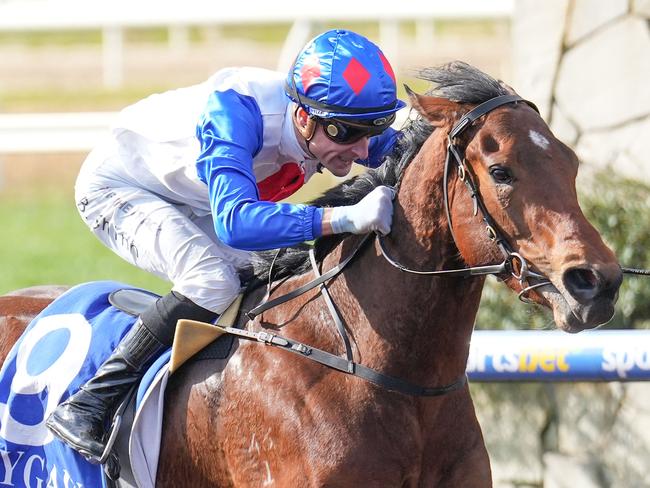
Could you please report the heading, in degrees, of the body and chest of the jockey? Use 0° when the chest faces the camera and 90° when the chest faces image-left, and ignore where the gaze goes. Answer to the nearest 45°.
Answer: approximately 315°

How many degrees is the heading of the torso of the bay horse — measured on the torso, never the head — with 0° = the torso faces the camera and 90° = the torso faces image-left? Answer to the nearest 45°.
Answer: approximately 315°
